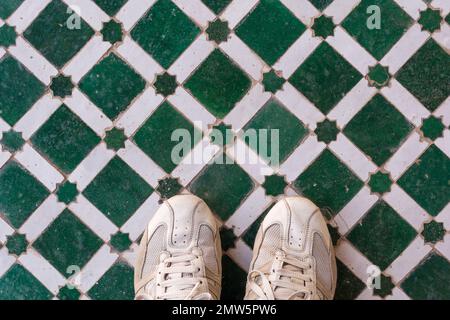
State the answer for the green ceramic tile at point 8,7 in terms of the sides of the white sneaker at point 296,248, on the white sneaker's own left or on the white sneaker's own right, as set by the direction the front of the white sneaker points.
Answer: on the white sneaker's own left

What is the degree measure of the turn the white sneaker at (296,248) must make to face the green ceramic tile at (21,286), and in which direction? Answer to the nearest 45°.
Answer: approximately 90° to its left

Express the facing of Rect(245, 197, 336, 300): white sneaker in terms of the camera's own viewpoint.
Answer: facing away from the viewer
